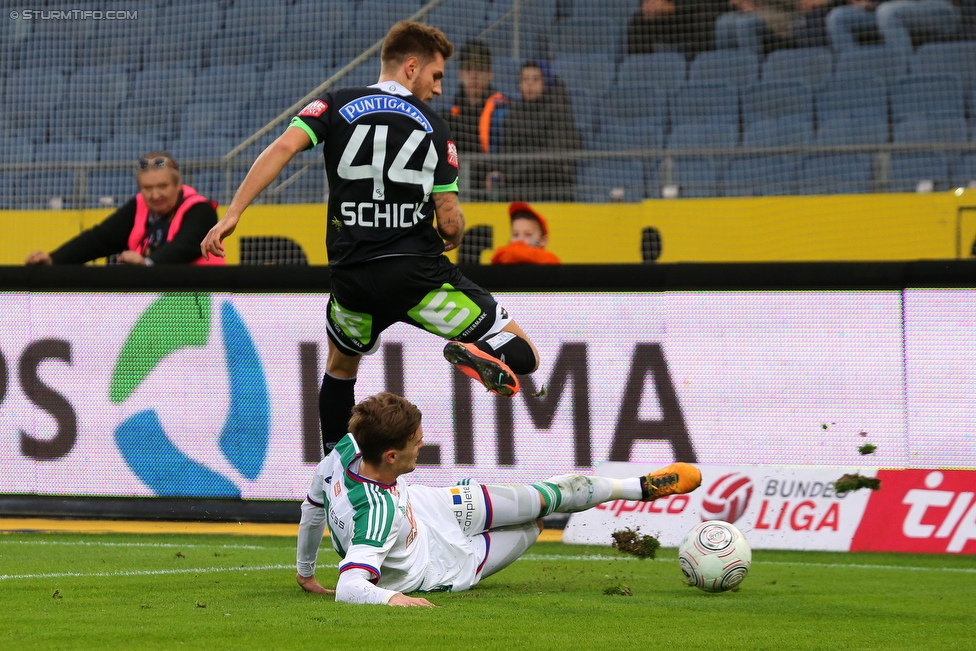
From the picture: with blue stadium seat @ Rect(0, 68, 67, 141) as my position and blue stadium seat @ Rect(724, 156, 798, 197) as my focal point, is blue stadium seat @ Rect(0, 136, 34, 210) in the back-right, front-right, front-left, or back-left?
front-right

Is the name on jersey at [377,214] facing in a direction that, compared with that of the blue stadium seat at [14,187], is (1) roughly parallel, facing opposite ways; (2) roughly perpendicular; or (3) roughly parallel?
roughly parallel

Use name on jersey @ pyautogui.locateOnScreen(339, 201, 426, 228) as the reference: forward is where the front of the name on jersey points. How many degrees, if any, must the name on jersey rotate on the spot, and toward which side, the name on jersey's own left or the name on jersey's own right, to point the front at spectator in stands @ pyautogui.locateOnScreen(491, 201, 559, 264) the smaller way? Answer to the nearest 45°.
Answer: approximately 180°

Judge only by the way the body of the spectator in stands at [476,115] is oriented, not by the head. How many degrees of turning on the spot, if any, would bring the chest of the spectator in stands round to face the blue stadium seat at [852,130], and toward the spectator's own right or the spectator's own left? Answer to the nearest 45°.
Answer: approximately 90° to the spectator's own left

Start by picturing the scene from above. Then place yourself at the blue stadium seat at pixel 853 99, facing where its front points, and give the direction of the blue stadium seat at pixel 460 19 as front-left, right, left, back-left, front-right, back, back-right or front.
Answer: right

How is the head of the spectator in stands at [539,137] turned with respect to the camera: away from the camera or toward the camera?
toward the camera

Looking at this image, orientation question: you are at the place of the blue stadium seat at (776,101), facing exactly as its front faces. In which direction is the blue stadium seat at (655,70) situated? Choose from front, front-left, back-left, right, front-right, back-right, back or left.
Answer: right

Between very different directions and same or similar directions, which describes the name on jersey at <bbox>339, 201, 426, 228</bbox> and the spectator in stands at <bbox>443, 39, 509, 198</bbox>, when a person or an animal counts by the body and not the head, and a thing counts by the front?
same or similar directions

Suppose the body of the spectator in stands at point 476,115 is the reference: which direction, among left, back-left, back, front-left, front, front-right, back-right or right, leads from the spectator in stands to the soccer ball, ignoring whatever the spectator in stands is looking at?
front

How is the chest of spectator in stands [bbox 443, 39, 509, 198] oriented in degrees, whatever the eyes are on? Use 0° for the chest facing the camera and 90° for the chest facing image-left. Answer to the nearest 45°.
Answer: approximately 0°

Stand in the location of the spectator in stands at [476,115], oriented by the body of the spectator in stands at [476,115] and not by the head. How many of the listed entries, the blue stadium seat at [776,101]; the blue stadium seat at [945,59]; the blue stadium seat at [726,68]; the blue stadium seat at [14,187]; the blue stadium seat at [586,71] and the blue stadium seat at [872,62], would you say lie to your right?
1

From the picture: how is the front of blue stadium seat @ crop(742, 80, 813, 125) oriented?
toward the camera

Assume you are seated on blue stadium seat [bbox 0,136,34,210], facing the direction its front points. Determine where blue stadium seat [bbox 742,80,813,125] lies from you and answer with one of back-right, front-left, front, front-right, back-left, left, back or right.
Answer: left

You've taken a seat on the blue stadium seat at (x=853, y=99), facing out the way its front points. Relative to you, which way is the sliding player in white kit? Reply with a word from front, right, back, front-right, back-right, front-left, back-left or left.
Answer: front
